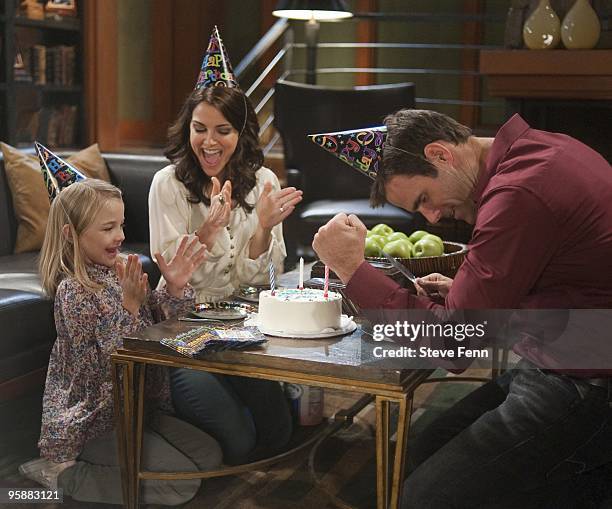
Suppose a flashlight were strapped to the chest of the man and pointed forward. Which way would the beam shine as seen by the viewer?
to the viewer's left

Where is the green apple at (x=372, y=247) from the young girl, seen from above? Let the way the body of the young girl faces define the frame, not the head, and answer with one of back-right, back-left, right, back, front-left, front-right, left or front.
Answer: front

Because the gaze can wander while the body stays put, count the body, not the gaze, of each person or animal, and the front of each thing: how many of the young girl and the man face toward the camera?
0

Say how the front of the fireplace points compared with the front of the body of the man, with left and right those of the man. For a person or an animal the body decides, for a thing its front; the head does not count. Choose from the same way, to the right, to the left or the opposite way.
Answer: to the left

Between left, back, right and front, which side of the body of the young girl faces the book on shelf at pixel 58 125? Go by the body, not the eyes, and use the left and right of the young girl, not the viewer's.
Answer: left

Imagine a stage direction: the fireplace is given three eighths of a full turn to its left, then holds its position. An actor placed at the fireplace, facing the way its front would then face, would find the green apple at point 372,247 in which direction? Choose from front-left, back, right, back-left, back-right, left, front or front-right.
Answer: back-right

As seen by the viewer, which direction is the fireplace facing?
toward the camera

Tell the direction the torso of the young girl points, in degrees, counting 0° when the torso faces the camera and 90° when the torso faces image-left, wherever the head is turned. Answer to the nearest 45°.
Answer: approximately 270°

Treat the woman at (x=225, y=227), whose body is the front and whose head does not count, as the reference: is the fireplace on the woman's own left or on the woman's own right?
on the woman's own left

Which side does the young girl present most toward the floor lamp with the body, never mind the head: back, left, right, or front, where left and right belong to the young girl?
left

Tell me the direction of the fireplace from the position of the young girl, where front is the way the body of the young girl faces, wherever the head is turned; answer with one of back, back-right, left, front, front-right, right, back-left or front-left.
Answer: front-left

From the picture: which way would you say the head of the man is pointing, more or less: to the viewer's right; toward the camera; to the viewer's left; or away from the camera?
to the viewer's left
